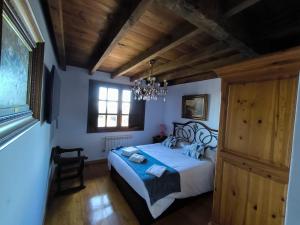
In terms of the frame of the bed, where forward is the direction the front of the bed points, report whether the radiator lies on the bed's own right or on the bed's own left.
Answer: on the bed's own right

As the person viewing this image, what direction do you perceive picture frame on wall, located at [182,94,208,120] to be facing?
facing the viewer and to the left of the viewer

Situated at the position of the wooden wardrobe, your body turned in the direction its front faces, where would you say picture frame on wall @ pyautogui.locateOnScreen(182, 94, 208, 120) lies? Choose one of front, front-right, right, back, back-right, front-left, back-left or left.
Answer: right

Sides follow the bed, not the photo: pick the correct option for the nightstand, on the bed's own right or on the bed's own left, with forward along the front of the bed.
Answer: on the bed's own right

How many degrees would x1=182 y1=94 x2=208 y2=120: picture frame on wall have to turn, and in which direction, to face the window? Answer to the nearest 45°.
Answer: approximately 45° to its right

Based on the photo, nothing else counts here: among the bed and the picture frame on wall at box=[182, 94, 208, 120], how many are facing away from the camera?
0

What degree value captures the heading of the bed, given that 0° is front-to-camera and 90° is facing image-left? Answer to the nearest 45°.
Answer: approximately 45°

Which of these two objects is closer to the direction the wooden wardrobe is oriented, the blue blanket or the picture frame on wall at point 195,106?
the blue blanket

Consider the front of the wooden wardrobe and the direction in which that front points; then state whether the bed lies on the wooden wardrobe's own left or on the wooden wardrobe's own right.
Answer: on the wooden wardrobe's own right

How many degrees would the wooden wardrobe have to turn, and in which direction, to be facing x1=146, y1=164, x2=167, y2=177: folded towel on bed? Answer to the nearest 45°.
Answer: approximately 45° to its right

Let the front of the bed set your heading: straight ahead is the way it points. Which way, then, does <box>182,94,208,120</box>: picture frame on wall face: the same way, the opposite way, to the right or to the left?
the same way

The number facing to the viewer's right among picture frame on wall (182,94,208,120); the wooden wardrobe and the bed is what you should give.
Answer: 0

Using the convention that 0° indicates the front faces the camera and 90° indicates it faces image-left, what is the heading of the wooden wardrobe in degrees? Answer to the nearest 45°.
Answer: approximately 45°

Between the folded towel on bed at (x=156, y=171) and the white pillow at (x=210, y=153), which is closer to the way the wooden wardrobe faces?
the folded towel on bed
